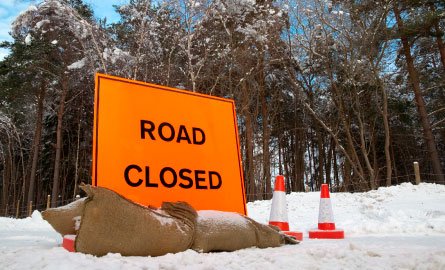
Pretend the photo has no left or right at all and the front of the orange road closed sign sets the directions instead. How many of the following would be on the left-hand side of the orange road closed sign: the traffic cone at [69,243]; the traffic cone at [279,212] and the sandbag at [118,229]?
1

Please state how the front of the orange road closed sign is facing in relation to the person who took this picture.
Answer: facing the viewer and to the right of the viewer

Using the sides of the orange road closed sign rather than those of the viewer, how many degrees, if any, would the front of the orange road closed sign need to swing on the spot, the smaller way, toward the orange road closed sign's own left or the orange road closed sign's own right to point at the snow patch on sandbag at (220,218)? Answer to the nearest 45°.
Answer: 0° — it already faces it

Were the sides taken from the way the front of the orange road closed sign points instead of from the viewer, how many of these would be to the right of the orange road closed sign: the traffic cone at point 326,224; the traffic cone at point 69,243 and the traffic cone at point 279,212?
1

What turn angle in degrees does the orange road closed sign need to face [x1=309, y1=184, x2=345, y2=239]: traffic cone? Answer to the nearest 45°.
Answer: approximately 90° to its left

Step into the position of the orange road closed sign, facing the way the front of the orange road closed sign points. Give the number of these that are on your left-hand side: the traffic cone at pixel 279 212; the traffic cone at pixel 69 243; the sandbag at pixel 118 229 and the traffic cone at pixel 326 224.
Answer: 2

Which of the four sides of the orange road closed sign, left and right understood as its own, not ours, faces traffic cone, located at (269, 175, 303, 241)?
left

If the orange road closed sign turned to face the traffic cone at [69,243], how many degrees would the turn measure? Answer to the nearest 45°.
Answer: approximately 90° to its right

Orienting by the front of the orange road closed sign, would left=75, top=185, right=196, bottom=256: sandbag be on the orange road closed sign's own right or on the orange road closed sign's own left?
on the orange road closed sign's own right

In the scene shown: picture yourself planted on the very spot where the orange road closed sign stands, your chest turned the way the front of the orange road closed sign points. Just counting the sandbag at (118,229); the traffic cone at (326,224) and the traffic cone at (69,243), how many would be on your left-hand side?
1
